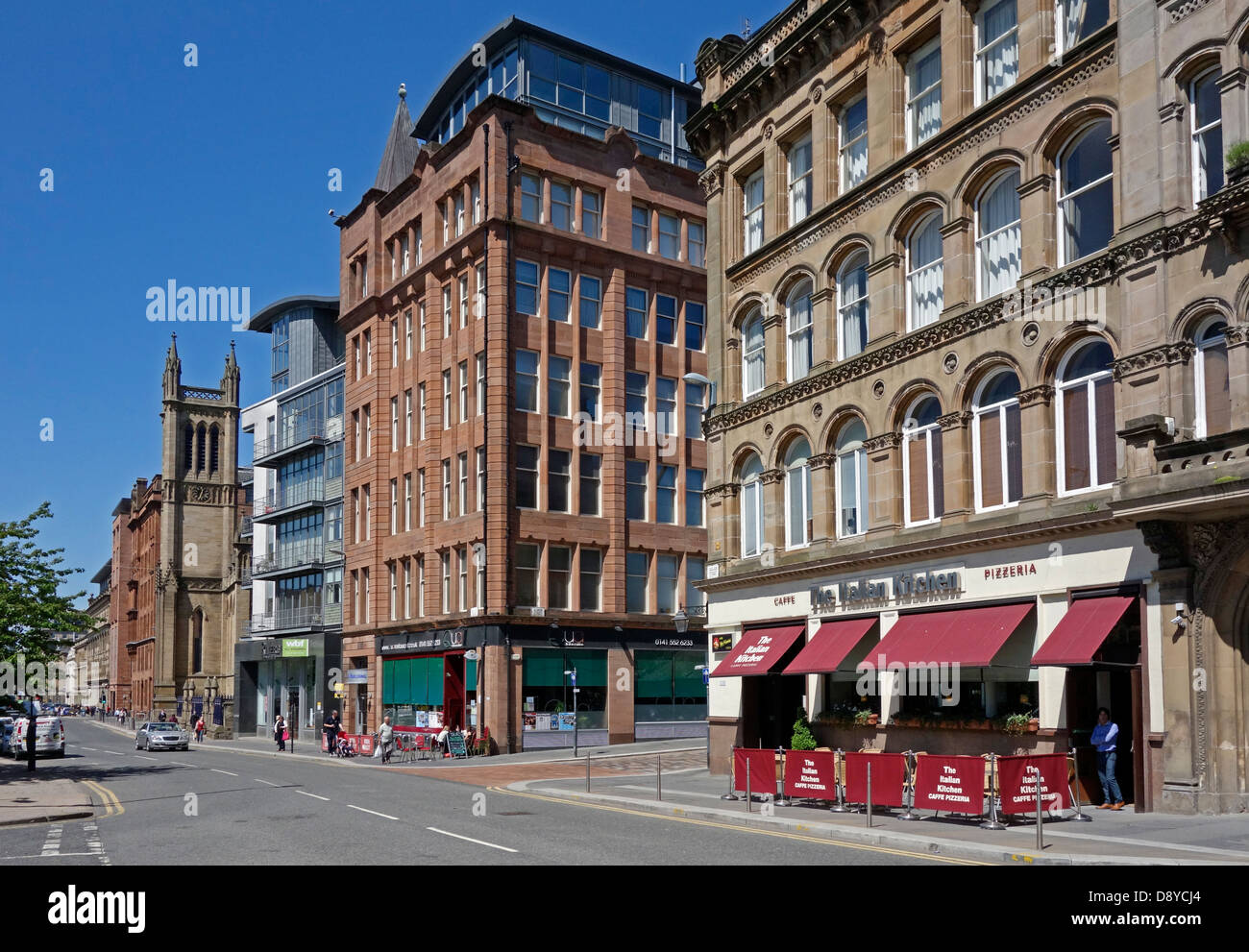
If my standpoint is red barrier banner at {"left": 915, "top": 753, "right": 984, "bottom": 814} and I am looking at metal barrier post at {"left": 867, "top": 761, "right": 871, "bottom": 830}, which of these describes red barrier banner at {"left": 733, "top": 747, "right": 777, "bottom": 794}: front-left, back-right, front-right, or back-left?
front-right

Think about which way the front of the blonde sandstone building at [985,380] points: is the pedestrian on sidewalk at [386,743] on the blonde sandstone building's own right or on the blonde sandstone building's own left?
on the blonde sandstone building's own right

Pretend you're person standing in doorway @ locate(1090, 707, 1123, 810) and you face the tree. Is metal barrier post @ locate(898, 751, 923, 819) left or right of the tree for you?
left

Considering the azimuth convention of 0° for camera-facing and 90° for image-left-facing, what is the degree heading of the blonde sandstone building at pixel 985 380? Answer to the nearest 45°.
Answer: approximately 45°
